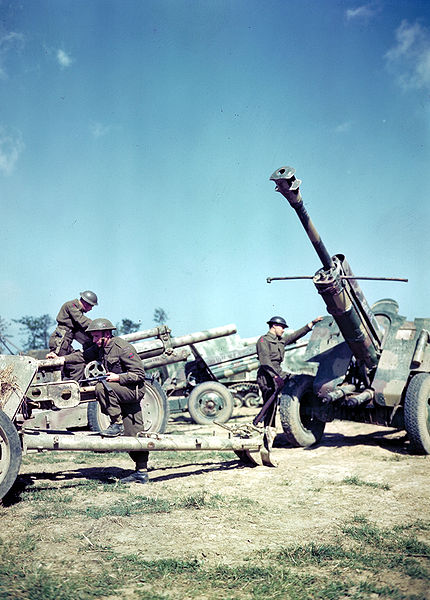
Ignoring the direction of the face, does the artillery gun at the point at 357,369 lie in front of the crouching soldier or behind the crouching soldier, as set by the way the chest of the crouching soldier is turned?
in front

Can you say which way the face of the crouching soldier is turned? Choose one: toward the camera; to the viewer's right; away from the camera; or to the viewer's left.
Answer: to the viewer's right

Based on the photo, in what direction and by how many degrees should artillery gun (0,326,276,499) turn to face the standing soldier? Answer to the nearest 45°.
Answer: approximately 135° to its right

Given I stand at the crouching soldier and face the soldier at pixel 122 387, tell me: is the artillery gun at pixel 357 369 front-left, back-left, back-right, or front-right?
front-left

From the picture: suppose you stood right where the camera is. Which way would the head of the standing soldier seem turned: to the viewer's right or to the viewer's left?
to the viewer's right

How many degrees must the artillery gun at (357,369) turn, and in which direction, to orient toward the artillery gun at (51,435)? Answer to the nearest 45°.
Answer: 0° — it already faces it

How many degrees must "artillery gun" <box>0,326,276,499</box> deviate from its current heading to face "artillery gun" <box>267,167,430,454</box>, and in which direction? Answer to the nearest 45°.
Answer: approximately 135° to its right

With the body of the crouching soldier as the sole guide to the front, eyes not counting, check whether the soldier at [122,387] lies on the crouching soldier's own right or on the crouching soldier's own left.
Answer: on the crouching soldier's own right

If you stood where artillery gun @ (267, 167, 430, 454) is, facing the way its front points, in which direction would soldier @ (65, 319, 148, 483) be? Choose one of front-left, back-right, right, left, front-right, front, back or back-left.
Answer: front

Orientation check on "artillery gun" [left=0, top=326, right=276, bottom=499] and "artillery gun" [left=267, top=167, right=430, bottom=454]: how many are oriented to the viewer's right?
0

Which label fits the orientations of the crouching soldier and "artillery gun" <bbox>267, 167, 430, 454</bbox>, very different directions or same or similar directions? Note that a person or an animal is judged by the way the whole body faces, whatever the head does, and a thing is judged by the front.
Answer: very different directions

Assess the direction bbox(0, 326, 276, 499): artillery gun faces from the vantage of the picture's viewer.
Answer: facing to the left of the viewer

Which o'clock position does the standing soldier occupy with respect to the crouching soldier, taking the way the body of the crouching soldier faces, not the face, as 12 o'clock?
The standing soldier is roughly at 12 o'clock from the crouching soldier.

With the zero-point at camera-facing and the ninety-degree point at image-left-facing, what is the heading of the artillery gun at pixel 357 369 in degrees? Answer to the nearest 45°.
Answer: approximately 45°

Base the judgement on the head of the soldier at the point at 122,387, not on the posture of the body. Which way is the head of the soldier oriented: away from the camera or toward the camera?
toward the camera
